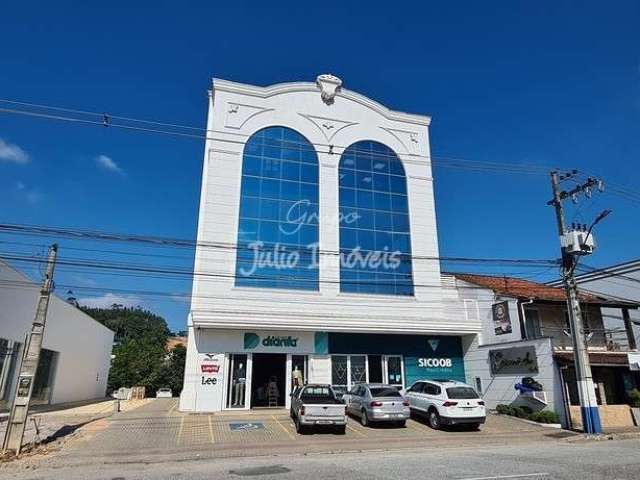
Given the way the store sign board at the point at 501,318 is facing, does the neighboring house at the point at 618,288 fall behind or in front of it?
behind

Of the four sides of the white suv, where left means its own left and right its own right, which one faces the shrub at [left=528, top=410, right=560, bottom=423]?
right

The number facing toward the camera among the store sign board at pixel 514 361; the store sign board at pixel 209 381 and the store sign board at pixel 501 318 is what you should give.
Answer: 3

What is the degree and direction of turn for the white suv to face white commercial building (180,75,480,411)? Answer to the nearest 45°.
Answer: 0° — it already faces it

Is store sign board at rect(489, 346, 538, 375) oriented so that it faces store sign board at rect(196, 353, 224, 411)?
no

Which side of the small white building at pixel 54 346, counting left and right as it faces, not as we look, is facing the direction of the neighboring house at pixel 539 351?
front

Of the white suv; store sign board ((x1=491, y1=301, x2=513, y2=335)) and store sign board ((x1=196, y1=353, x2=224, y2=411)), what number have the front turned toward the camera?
2

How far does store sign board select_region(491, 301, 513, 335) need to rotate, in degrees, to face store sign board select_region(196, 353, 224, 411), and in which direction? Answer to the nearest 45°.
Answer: approximately 45° to its right

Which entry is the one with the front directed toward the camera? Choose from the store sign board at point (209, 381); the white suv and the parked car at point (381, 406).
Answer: the store sign board

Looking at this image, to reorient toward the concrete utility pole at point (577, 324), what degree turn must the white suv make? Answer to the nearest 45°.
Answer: approximately 135° to its right

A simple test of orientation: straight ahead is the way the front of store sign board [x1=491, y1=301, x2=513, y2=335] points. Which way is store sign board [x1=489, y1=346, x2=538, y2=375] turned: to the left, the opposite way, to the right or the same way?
the same way

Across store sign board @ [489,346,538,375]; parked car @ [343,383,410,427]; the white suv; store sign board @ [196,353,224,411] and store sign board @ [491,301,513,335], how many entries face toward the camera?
3

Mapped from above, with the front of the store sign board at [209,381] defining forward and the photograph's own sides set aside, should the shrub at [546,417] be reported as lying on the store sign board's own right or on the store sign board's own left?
on the store sign board's own left

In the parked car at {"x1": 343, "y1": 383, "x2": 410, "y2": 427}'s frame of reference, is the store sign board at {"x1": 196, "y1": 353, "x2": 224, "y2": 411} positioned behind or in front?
in front

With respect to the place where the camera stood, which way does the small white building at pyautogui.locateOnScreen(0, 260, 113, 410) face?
facing the viewer and to the right of the viewer

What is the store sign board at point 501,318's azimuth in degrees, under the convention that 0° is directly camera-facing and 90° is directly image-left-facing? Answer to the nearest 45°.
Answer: approximately 0°

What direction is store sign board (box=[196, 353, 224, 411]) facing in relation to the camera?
toward the camera

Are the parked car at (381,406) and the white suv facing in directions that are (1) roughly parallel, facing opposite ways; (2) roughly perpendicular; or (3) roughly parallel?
roughly parallel

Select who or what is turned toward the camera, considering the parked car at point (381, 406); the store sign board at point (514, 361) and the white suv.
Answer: the store sign board
